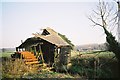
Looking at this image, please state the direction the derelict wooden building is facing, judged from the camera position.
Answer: facing the viewer and to the left of the viewer
